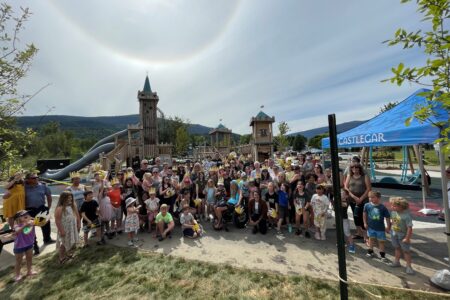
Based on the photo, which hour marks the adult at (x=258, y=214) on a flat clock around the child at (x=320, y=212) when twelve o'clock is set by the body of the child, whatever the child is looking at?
The adult is roughly at 3 o'clock from the child.

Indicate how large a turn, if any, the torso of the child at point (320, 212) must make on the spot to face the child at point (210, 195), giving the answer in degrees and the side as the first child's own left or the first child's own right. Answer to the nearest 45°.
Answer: approximately 90° to the first child's own right

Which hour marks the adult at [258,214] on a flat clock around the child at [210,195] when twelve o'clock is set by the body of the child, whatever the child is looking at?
The adult is roughly at 10 o'clock from the child.

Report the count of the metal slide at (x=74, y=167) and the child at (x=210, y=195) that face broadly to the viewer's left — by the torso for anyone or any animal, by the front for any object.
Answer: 1

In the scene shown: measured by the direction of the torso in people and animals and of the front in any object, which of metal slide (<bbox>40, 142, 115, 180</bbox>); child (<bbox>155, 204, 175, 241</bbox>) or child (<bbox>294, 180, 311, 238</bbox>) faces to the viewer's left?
the metal slide

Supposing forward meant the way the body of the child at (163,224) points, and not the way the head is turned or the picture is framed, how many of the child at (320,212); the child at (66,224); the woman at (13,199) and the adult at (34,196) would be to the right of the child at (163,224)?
3

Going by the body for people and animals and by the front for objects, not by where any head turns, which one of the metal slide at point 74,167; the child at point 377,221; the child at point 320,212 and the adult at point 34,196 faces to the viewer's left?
the metal slide

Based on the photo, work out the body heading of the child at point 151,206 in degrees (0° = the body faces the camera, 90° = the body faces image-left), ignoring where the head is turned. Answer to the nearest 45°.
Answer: approximately 0°

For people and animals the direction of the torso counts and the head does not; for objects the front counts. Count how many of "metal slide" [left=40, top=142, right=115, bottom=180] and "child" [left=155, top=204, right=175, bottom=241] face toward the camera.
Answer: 1

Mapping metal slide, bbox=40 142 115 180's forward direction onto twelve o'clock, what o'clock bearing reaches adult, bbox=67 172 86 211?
The adult is roughly at 9 o'clock from the metal slide.

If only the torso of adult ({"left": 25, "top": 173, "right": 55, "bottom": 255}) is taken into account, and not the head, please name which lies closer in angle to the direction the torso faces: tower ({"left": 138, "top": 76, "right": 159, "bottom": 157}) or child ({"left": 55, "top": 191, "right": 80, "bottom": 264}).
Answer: the child

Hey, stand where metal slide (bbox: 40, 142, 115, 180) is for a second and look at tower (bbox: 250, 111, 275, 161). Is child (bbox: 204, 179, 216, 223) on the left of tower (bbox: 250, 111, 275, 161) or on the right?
right
